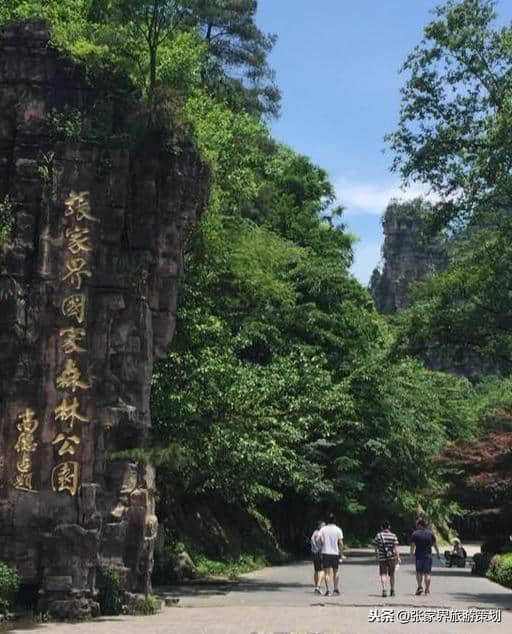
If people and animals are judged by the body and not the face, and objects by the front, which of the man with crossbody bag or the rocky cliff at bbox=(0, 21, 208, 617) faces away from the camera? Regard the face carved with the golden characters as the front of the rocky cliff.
the man with crossbody bag

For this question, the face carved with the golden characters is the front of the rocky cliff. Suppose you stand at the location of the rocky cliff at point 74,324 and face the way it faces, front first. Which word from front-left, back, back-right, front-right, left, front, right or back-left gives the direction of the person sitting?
back-left

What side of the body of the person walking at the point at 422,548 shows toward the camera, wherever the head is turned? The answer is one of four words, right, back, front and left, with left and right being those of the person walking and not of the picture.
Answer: back

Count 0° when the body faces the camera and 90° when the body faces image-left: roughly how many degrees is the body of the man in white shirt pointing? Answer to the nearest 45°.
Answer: approximately 180°

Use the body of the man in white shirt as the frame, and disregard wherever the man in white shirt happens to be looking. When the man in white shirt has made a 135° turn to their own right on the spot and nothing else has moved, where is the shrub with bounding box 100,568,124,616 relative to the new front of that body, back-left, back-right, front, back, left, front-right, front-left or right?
right

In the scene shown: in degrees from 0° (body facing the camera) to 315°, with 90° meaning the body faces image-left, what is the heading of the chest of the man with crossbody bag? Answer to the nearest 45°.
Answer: approximately 180°

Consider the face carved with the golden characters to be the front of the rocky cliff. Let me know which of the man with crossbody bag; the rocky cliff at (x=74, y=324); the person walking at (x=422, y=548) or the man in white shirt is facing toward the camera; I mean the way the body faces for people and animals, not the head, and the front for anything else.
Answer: the rocky cliff

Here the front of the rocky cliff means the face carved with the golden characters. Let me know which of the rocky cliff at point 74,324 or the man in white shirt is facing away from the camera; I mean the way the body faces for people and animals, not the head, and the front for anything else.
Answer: the man in white shirt

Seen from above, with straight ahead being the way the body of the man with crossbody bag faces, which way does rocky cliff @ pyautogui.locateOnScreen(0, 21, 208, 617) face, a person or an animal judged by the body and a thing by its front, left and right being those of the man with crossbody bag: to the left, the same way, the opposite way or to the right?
the opposite way

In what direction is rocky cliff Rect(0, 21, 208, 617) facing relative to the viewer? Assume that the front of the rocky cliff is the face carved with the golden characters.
toward the camera
